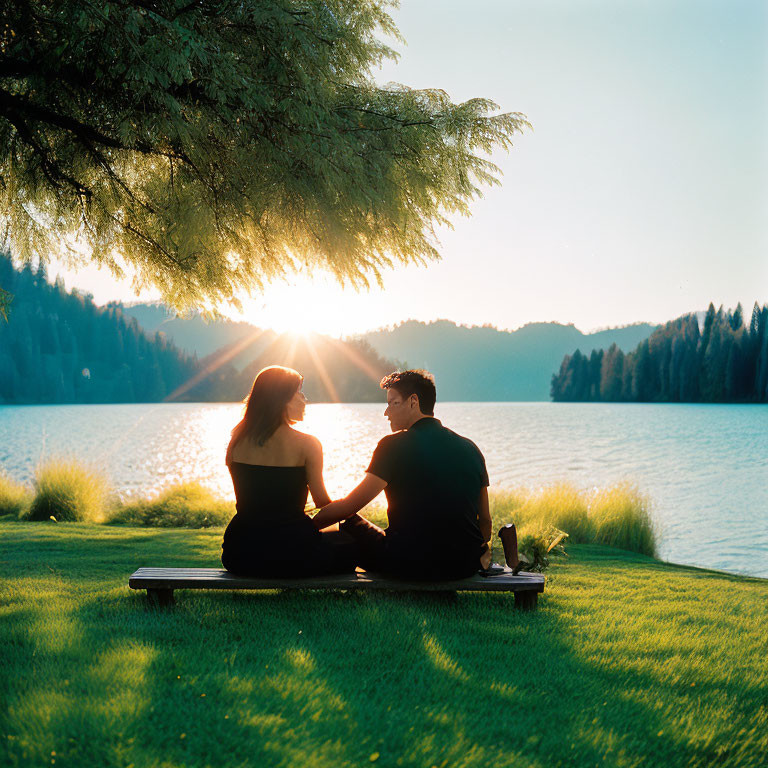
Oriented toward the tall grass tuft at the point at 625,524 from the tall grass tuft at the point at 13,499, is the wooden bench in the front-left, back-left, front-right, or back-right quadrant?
front-right

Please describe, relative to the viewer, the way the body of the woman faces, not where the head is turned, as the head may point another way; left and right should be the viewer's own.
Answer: facing away from the viewer and to the right of the viewer

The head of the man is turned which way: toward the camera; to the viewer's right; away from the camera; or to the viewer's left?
to the viewer's left

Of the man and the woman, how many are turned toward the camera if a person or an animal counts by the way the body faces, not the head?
0

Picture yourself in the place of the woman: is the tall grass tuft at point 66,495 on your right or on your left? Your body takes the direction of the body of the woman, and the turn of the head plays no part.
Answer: on your left

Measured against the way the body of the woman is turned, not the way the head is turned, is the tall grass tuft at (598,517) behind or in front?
in front

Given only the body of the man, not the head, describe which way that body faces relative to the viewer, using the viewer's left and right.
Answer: facing away from the viewer and to the left of the viewer
